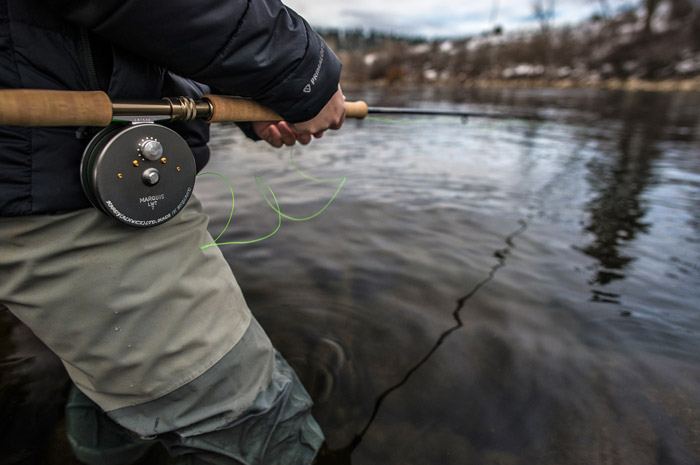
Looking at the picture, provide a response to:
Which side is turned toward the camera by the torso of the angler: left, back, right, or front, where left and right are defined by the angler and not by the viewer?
right

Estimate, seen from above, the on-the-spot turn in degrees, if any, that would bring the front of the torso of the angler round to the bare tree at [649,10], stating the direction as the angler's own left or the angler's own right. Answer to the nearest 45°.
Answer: approximately 45° to the angler's own left
